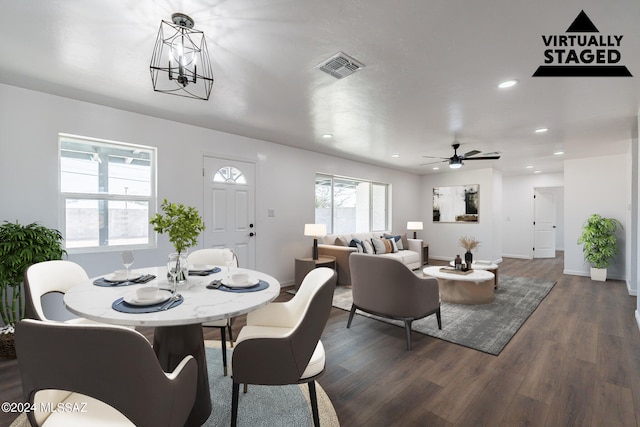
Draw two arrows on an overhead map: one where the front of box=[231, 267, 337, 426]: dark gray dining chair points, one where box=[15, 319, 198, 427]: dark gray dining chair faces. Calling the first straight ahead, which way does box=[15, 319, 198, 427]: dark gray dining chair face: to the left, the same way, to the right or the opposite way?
to the right

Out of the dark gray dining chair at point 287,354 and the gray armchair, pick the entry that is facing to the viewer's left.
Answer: the dark gray dining chair

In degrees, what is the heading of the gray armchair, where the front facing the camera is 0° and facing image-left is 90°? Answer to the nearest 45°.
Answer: approximately 225°

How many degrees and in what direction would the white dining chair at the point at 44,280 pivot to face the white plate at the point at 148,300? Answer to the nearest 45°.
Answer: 0° — it already faces it

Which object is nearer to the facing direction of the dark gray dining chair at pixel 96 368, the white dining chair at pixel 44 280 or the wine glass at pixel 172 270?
the wine glass

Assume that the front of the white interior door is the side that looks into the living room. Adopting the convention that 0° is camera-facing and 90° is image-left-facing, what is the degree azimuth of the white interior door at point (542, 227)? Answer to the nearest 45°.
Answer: approximately 0°

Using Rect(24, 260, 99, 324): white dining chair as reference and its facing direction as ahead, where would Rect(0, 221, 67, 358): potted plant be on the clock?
The potted plant is roughly at 7 o'clock from the white dining chair.

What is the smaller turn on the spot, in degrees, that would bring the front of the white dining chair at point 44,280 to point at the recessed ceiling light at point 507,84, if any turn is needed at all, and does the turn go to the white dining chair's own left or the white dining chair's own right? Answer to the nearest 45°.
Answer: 0° — it already faces it

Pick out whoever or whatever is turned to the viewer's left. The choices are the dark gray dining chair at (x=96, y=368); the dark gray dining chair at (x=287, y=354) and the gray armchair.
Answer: the dark gray dining chair at (x=287, y=354)

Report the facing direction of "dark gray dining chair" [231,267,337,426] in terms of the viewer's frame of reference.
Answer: facing to the left of the viewer

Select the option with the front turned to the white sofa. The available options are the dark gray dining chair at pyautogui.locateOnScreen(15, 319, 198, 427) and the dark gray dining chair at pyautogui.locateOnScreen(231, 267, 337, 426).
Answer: the dark gray dining chair at pyautogui.locateOnScreen(15, 319, 198, 427)

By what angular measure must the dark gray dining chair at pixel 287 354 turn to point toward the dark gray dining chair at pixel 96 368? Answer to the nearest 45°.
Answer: approximately 45° to its left
